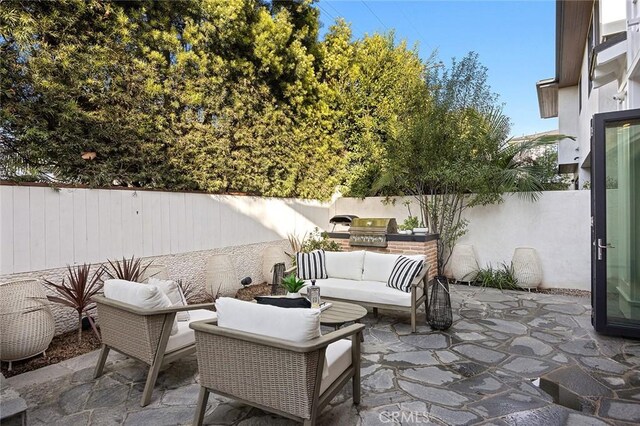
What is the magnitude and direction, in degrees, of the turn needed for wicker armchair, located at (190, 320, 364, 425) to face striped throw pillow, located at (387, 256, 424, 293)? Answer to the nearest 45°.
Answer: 0° — it already faces it

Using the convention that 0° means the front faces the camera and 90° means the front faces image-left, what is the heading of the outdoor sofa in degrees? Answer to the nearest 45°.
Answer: approximately 45°

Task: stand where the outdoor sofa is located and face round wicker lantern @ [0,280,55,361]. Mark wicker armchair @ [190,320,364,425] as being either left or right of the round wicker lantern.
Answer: left

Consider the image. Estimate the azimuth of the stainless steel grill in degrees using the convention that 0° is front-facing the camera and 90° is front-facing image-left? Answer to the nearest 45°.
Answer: approximately 45°

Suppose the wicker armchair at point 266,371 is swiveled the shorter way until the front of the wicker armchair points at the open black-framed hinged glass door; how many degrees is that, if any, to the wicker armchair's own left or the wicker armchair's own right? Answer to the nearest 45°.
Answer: approximately 45° to the wicker armchair's own right

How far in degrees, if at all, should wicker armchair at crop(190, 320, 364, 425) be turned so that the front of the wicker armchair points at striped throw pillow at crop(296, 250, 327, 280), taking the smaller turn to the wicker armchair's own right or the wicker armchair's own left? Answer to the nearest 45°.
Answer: approximately 45° to the wicker armchair's own left

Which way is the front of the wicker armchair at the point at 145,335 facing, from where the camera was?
facing away from the viewer and to the right of the viewer

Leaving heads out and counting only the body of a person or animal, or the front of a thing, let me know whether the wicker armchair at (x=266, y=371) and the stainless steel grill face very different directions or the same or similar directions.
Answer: very different directions

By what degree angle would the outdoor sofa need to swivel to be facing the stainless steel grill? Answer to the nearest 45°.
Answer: approximately 135° to its right
